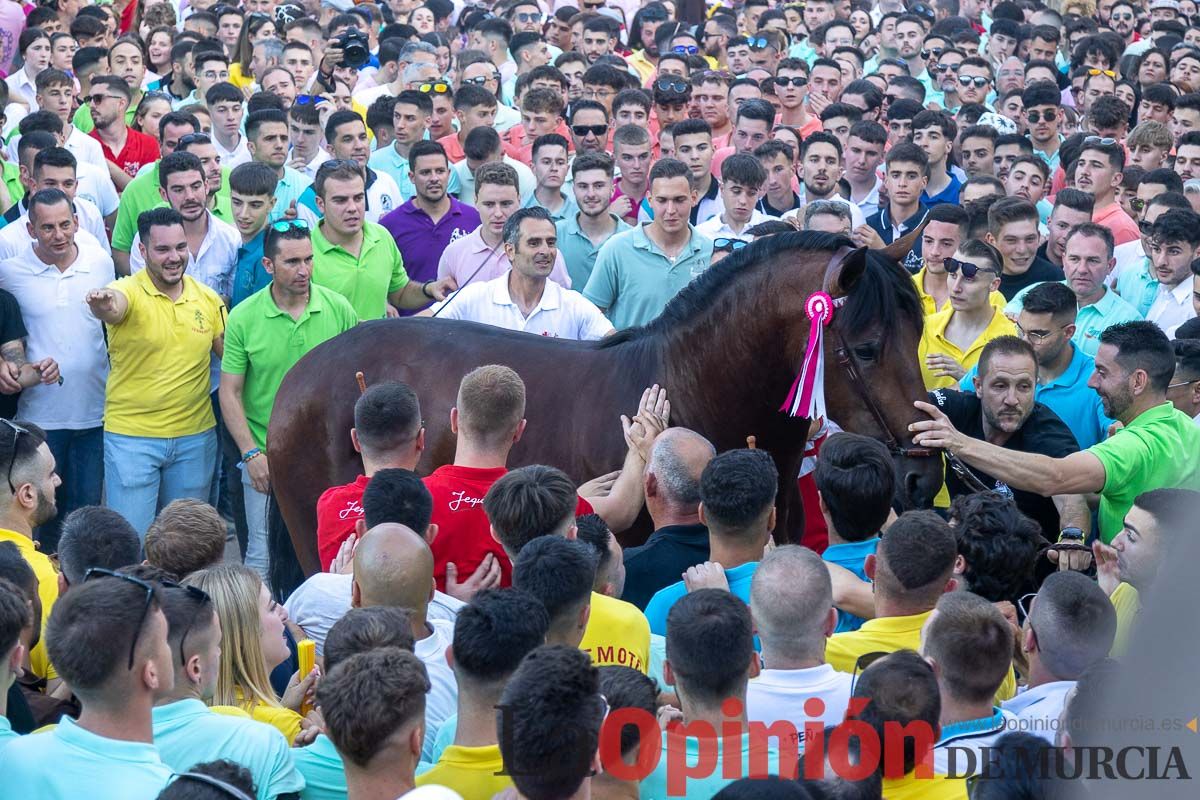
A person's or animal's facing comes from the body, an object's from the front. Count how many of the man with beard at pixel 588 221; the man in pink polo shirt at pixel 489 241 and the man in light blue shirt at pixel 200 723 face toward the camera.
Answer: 2

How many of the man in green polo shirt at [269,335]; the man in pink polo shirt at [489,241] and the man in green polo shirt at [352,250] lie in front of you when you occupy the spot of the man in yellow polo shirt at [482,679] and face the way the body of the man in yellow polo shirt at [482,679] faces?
3

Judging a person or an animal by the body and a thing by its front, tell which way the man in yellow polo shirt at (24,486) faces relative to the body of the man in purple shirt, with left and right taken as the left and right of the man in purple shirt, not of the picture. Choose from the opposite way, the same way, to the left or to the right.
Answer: to the left

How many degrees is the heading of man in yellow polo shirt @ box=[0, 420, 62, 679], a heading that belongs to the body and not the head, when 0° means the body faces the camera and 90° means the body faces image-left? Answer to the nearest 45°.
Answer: approximately 270°

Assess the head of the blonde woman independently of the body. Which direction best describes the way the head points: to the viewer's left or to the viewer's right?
to the viewer's right

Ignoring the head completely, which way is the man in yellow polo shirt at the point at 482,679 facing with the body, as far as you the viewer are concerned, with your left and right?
facing away from the viewer

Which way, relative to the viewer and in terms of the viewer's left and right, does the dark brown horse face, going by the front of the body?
facing to the right of the viewer

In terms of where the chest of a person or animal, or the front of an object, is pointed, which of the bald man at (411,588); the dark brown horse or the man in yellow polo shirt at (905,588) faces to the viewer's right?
the dark brown horse
